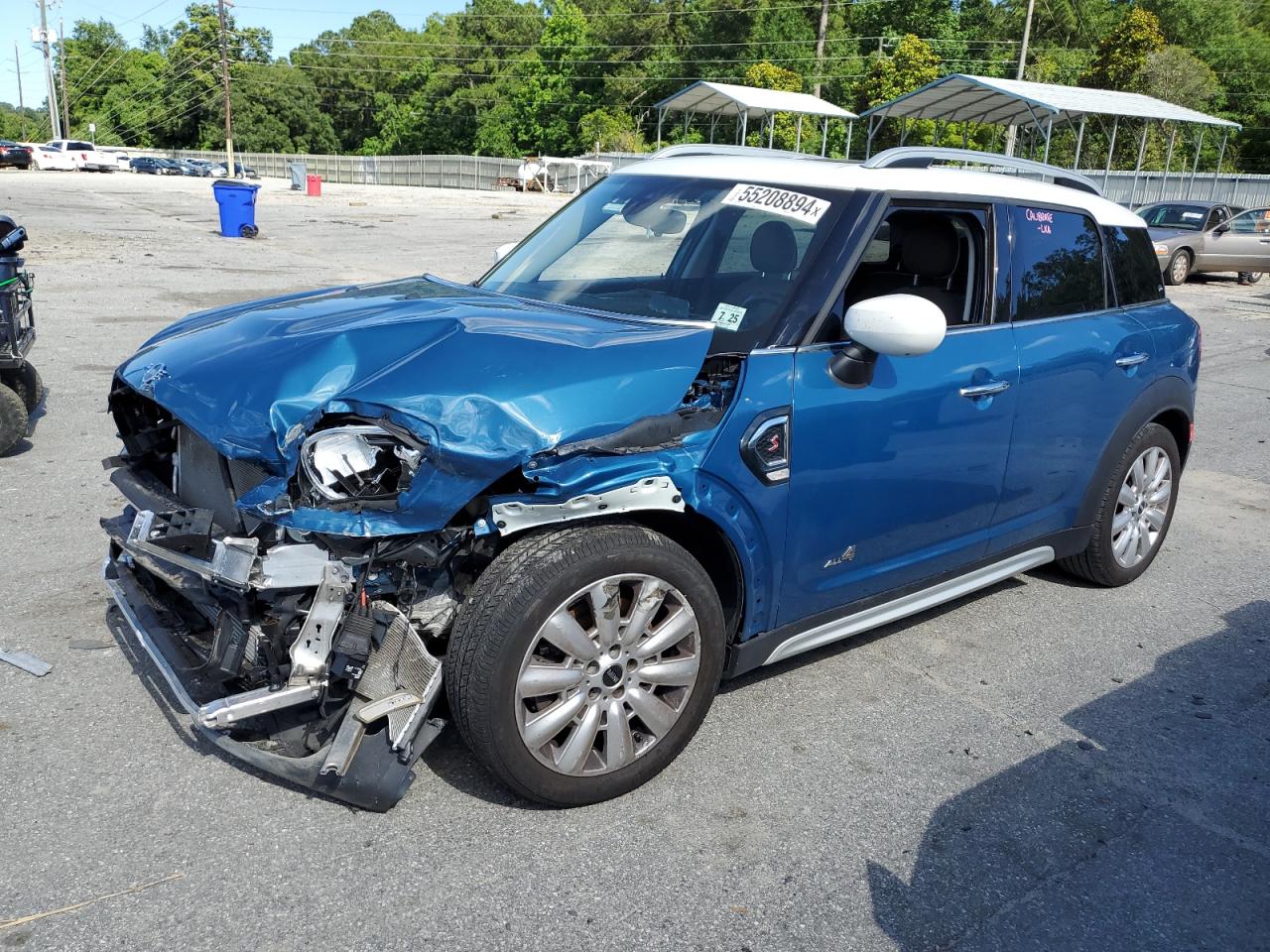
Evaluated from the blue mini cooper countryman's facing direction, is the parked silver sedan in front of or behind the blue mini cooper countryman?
behind

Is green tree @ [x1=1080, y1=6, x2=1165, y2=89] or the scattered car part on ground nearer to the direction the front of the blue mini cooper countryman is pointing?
the scattered car part on ground

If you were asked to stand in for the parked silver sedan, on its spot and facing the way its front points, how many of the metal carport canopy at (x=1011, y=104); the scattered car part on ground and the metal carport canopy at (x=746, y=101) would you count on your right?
2

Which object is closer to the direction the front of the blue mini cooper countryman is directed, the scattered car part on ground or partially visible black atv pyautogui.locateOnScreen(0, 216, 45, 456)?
the scattered car part on ground

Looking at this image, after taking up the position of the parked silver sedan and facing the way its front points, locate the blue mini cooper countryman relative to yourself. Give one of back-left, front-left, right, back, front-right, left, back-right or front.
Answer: front-left

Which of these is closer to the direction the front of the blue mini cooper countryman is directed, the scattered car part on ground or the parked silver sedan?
the scattered car part on ground

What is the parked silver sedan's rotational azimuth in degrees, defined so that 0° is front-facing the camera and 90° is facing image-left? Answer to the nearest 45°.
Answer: approximately 45°

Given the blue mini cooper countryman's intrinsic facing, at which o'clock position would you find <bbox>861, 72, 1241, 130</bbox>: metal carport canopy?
The metal carport canopy is roughly at 5 o'clock from the blue mini cooper countryman.

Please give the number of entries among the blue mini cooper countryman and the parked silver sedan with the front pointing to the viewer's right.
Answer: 0

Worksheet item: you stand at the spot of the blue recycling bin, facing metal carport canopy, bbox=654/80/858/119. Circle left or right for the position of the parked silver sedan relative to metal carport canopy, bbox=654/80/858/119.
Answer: right

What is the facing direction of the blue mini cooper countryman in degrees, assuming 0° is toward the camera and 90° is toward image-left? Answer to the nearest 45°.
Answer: approximately 45°
